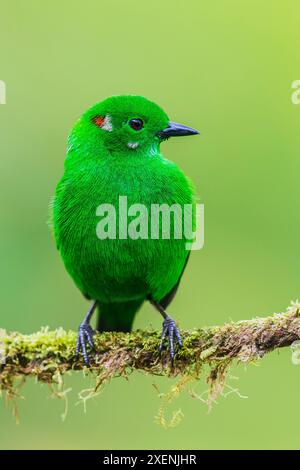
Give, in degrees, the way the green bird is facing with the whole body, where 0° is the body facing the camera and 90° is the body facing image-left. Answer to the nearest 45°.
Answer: approximately 0°
